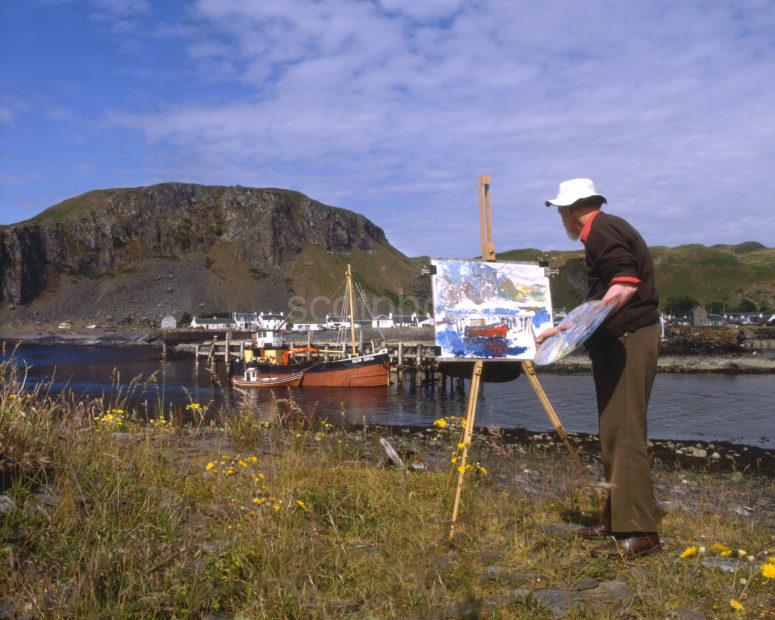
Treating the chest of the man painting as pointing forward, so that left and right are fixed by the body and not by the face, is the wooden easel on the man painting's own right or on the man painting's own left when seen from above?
on the man painting's own right

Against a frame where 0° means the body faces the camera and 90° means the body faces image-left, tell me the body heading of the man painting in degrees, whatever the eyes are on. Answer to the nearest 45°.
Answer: approximately 90°

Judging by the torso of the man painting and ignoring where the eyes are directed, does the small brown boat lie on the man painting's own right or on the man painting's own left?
on the man painting's own right
